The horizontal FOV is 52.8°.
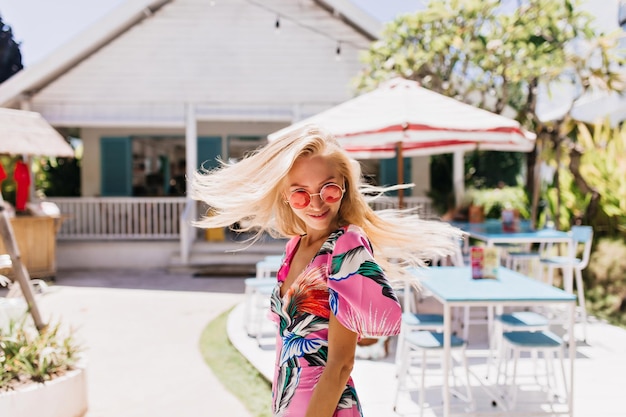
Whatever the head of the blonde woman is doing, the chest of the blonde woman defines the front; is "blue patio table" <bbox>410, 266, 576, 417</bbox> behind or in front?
behind

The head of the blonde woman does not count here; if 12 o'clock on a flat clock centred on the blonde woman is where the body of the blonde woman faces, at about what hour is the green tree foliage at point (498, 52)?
The green tree foliage is roughly at 5 o'clock from the blonde woman.

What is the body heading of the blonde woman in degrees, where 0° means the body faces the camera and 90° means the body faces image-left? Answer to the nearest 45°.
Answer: approximately 45°

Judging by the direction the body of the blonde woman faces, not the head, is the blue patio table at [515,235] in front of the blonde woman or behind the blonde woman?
behind

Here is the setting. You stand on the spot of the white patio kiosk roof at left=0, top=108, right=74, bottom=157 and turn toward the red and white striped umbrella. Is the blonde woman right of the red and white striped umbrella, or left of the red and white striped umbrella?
right
